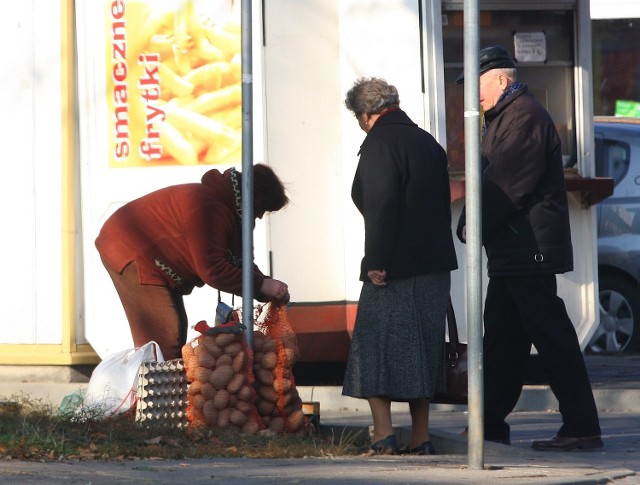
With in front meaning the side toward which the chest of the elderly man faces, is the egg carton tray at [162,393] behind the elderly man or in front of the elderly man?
in front

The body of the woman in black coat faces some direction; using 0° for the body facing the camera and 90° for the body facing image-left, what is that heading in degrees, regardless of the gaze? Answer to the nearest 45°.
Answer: approximately 135°

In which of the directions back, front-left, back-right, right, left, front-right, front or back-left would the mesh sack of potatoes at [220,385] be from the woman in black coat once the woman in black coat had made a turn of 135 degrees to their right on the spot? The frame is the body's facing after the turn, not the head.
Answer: back

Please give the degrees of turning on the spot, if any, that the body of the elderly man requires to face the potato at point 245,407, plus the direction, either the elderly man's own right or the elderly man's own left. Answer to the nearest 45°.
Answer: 0° — they already face it

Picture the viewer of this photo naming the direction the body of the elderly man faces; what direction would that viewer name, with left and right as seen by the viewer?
facing to the left of the viewer

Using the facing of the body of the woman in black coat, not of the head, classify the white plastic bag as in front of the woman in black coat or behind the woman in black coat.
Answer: in front

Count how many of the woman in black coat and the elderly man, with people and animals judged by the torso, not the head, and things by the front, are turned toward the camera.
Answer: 0

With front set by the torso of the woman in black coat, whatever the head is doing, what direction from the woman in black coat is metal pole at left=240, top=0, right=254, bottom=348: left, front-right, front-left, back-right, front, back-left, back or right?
front-left

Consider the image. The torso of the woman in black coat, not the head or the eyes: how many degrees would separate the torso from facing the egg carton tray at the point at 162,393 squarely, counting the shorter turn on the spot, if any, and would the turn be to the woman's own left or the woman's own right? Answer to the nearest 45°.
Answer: approximately 45° to the woman's own left

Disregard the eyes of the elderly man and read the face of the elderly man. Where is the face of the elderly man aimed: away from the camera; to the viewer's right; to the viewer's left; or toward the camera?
to the viewer's left

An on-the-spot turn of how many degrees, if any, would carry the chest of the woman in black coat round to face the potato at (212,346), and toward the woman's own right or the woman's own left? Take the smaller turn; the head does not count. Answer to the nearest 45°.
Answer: approximately 45° to the woman's own left

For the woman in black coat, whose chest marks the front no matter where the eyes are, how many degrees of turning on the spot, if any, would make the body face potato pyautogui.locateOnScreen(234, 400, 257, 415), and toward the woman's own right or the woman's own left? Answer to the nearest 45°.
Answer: approximately 45° to the woman's own left

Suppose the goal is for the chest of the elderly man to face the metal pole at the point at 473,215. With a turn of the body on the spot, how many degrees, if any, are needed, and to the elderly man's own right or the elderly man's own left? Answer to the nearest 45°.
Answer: approximately 90° to the elderly man's own left

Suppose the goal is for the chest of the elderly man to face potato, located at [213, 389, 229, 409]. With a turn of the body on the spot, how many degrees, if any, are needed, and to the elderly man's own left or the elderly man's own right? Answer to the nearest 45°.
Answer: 0° — they already face it
